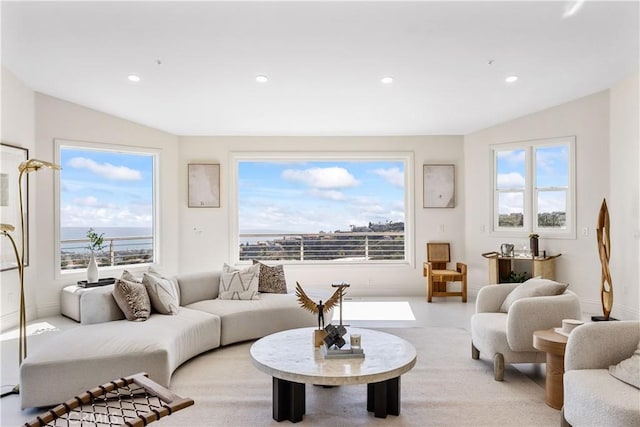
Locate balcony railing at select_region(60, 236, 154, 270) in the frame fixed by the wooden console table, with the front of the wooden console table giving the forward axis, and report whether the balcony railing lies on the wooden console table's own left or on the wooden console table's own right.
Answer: on the wooden console table's own right

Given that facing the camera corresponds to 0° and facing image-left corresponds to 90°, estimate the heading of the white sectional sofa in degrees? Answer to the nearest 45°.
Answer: approximately 315°

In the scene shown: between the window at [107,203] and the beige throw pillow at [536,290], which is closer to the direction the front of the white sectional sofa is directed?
the beige throw pillow

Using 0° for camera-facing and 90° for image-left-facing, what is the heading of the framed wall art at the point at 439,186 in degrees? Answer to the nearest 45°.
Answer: approximately 0°

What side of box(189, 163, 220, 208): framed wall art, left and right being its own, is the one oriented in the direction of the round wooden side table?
front

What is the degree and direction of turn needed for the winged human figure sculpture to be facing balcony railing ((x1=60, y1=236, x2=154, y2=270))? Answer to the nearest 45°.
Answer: approximately 135° to its right

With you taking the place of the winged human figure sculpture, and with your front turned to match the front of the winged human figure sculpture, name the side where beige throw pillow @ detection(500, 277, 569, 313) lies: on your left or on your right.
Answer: on your left

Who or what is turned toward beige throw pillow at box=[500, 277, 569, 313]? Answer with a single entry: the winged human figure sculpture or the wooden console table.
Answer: the wooden console table

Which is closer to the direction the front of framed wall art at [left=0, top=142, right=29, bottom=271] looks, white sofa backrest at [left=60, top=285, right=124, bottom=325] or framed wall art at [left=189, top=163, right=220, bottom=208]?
the white sofa backrest

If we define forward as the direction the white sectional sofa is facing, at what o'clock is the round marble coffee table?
The round marble coffee table is roughly at 12 o'clock from the white sectional sofa.

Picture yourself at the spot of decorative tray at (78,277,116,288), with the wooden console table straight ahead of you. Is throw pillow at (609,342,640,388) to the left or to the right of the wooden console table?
right
